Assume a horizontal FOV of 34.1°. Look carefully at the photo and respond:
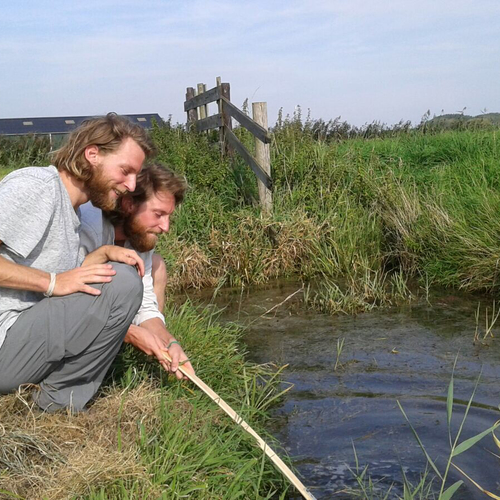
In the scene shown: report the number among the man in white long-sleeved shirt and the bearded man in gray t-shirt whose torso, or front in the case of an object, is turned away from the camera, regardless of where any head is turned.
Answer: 0

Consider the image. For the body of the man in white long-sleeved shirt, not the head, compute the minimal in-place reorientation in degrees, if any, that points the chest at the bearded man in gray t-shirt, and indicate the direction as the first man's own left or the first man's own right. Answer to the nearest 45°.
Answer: approximately 90° to the first man's own right

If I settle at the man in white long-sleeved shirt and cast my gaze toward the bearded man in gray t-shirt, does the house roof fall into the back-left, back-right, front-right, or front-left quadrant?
back-right

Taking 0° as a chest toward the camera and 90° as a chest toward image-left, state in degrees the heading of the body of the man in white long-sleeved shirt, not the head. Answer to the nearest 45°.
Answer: approximately 315°

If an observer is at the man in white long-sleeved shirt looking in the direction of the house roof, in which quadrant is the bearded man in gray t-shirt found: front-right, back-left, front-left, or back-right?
back-left

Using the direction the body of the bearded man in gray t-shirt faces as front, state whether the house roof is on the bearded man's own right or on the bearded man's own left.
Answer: on the bearded man's own left

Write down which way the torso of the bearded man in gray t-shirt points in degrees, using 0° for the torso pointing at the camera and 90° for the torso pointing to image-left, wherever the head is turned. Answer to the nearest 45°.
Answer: approximately 270°

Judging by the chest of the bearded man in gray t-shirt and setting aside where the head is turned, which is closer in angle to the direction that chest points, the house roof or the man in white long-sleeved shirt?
the man in white long-sleeved shirt
